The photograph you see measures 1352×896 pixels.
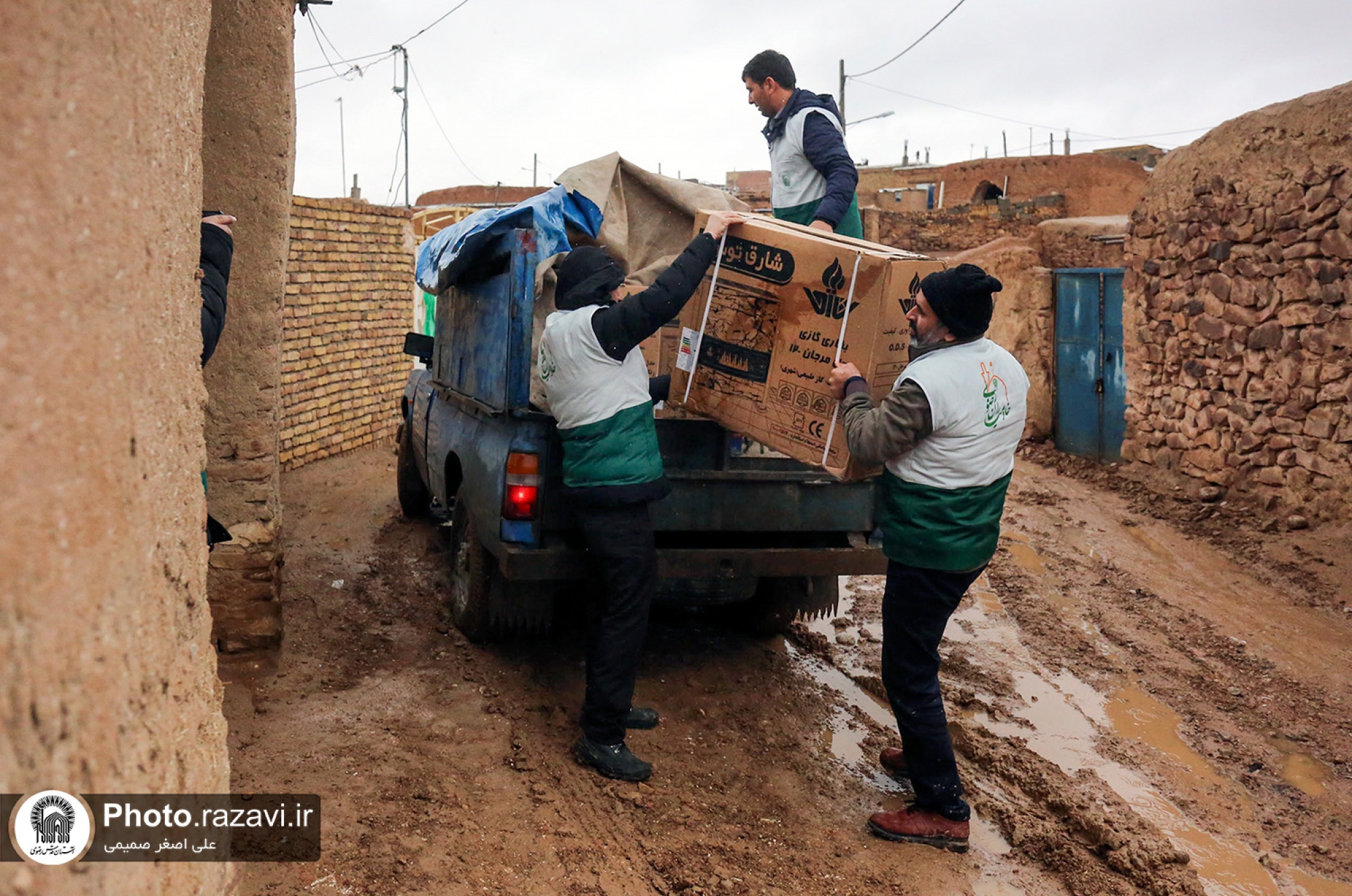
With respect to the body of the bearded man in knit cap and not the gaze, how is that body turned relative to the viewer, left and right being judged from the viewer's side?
facing away from the viewer and to the left of the viewer

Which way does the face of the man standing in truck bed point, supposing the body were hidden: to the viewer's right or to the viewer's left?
to the viewer's left

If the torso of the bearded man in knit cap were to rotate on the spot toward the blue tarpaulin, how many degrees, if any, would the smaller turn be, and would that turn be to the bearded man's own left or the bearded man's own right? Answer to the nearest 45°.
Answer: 0° — they already face it

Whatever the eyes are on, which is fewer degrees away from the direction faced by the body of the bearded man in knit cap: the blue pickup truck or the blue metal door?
the blue pickup truck

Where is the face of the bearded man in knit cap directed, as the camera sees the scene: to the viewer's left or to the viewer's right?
to the viewer's left
